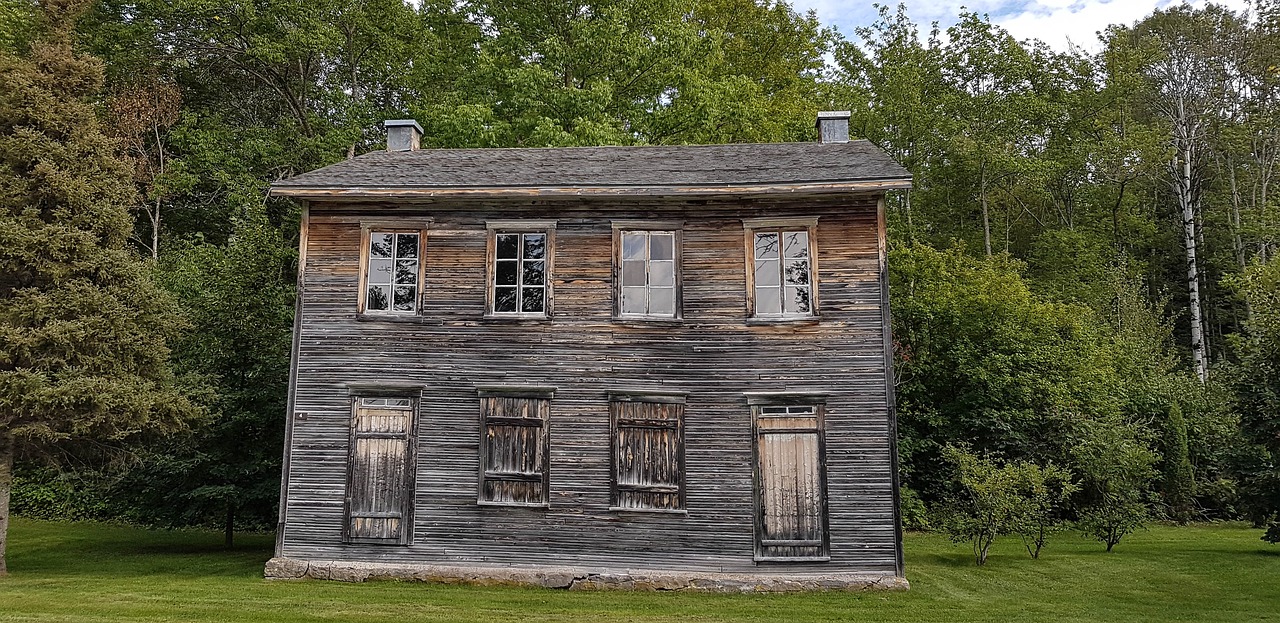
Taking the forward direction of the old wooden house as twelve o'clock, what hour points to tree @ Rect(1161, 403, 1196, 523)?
The tree is roughly at 8 o'clock from the old wooden house.

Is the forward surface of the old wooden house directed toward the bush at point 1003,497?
no

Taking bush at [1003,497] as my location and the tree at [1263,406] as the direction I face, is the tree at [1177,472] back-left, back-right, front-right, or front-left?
front-left

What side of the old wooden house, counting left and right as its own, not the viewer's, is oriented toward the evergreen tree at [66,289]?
right

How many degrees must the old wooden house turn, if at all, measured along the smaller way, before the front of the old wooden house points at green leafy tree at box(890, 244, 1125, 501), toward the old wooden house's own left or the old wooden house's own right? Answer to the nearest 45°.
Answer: approximately 135° to the old wooden house's own left

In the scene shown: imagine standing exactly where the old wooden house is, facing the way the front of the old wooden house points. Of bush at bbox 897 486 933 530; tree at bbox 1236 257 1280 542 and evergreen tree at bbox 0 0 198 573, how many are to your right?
1

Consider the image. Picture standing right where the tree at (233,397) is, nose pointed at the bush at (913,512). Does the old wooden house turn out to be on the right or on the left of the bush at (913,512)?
right

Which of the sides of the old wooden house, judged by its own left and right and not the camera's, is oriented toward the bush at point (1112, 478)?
left

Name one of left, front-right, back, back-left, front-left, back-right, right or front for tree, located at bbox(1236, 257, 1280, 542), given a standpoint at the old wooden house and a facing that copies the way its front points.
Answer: left

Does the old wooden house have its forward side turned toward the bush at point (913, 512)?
no

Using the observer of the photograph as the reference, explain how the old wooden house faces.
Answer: facing the viewer

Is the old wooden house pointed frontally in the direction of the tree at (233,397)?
no
